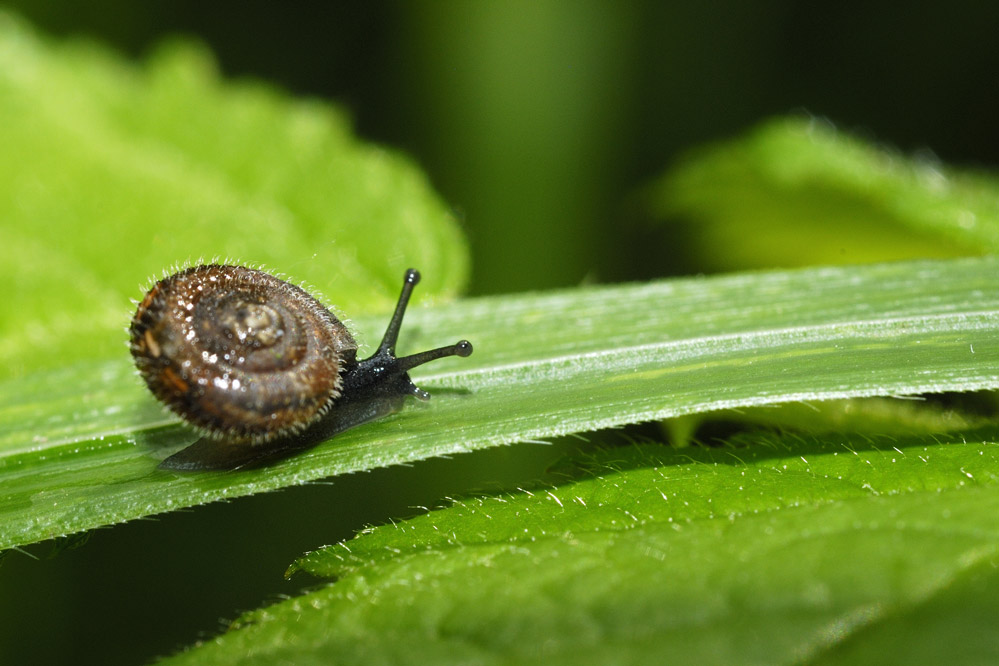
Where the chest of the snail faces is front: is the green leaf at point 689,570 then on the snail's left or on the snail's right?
on the snail's right

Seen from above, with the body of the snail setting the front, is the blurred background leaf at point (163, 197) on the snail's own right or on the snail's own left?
on the snail's own left

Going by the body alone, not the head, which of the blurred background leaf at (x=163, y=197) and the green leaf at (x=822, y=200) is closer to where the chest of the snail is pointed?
the green leaf

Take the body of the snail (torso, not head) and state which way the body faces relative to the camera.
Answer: to the viewer's right

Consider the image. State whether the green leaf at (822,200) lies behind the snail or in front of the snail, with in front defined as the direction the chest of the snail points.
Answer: in front

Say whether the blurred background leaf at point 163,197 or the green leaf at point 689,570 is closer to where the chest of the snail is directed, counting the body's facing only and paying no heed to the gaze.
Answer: the green leaf
